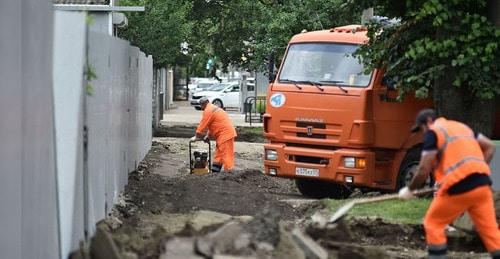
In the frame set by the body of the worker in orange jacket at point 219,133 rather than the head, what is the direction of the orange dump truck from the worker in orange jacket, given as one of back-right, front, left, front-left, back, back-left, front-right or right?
back-left

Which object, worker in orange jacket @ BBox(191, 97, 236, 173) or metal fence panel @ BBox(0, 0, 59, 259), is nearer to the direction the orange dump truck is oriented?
the metal fence panel

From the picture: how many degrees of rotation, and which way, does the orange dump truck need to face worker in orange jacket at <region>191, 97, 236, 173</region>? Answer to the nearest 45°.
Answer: approximately 90° to its right

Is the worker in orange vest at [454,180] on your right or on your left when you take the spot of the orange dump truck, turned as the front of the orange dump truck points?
on your left

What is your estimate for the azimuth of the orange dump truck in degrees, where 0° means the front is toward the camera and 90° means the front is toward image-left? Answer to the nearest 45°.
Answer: approximately 45°

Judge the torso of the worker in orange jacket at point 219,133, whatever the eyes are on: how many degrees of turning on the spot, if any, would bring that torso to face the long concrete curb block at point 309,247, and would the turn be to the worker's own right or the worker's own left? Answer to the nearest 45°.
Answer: approximately 90° to the worker's own left

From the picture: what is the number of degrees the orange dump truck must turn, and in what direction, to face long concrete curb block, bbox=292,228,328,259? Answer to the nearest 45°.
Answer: approximately 45° to its left

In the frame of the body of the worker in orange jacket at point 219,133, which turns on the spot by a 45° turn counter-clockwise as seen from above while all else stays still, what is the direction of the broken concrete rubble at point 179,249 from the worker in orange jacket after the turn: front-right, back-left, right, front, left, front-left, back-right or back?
front-left

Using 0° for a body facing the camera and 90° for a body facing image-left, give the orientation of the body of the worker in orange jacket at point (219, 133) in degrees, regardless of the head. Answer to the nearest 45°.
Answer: approximately 90°
